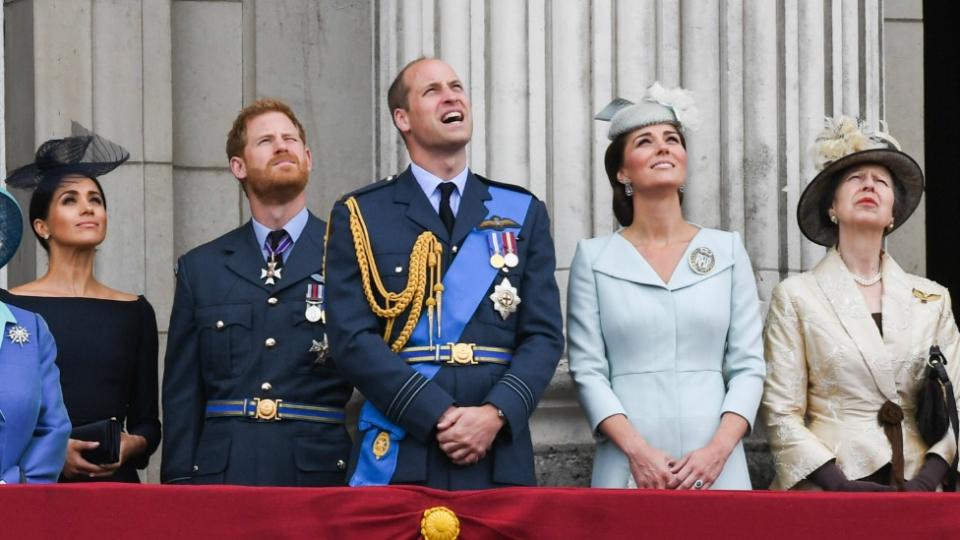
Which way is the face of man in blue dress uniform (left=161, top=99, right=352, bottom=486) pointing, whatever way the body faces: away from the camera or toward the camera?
toward the camera

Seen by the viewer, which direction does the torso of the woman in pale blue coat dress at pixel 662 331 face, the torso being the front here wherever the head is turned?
toward the camera

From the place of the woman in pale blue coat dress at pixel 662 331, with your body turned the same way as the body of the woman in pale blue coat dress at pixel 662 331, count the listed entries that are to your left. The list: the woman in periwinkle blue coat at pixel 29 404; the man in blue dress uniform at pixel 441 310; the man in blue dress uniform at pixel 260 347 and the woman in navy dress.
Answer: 0

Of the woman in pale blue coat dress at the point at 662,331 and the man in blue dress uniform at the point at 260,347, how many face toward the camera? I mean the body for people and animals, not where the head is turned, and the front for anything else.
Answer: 2

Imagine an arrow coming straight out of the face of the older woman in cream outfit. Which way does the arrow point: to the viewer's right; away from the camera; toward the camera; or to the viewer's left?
toward the camera

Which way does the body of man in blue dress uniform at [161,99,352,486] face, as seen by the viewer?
toward the camera

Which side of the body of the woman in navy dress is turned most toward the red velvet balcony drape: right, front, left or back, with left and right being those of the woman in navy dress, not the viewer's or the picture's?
front

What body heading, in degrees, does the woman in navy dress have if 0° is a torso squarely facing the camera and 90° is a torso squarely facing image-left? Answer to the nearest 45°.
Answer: approximately 315°

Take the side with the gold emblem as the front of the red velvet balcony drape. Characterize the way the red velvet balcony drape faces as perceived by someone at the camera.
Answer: facing the viewer

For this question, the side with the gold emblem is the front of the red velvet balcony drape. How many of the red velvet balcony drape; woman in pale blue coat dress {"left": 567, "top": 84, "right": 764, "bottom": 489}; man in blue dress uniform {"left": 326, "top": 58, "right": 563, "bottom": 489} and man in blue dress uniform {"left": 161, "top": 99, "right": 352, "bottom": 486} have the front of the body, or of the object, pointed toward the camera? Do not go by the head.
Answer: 4

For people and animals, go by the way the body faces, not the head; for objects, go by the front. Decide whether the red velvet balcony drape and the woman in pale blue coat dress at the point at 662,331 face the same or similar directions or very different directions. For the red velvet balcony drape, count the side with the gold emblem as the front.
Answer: same or similar directions
